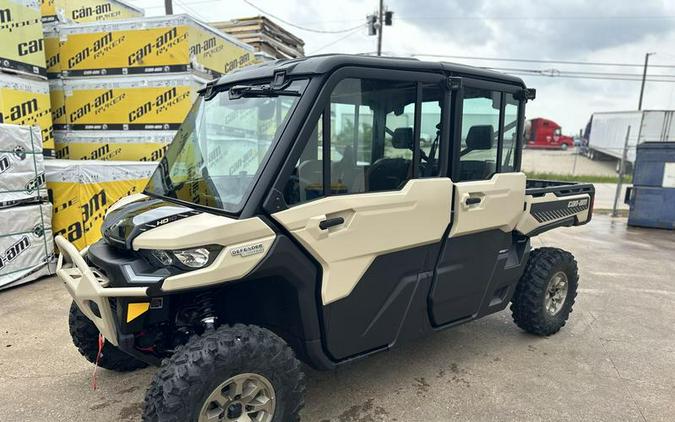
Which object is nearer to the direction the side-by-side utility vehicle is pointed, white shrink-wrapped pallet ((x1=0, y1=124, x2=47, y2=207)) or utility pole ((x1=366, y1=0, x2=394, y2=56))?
the white shrink-wrapped pallet

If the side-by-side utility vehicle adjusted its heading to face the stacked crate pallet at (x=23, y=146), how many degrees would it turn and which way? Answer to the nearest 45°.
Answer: approximately 90° to its right

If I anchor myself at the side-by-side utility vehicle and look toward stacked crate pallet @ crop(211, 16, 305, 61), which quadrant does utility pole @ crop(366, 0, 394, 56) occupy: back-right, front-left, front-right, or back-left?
front-right

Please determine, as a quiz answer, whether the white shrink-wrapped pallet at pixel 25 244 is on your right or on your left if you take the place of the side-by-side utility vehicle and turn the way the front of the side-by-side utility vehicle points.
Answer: on your right

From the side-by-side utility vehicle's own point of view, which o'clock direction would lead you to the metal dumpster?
The metal dumpster is roughly at 6 o'clock from the side-by-side utility vehicle.

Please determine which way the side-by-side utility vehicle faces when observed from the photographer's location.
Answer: facing the viewer and to the left of the viewer
